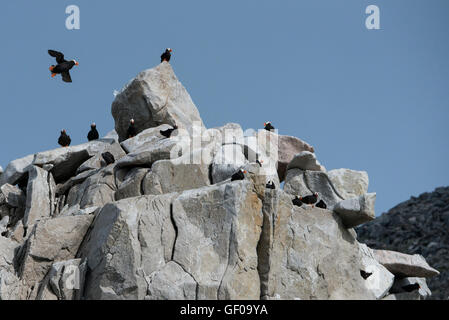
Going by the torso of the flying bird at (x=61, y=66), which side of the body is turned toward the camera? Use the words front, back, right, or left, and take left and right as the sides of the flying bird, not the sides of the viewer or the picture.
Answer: right

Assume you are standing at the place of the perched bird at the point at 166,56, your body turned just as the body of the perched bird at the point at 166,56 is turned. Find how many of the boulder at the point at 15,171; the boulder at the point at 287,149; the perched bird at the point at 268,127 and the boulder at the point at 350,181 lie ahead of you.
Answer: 3

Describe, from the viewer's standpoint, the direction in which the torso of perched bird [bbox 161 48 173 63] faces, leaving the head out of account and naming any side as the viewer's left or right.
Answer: facing to the right of the viewer

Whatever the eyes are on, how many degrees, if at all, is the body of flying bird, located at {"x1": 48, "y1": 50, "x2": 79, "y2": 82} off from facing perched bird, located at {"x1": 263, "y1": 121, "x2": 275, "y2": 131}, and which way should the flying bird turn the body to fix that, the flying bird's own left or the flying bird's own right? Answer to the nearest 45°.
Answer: approximately 45° to the flying bird's own left
